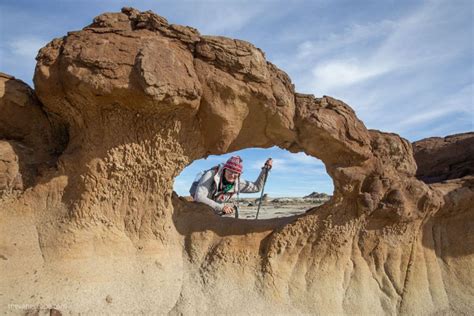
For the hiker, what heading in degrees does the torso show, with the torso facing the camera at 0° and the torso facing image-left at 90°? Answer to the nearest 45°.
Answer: approximately 315°

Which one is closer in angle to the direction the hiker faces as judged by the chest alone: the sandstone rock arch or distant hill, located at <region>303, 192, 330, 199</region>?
the sandstone rock arch

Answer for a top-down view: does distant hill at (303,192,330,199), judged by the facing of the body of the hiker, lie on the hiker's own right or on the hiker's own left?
on the hiker's own left
